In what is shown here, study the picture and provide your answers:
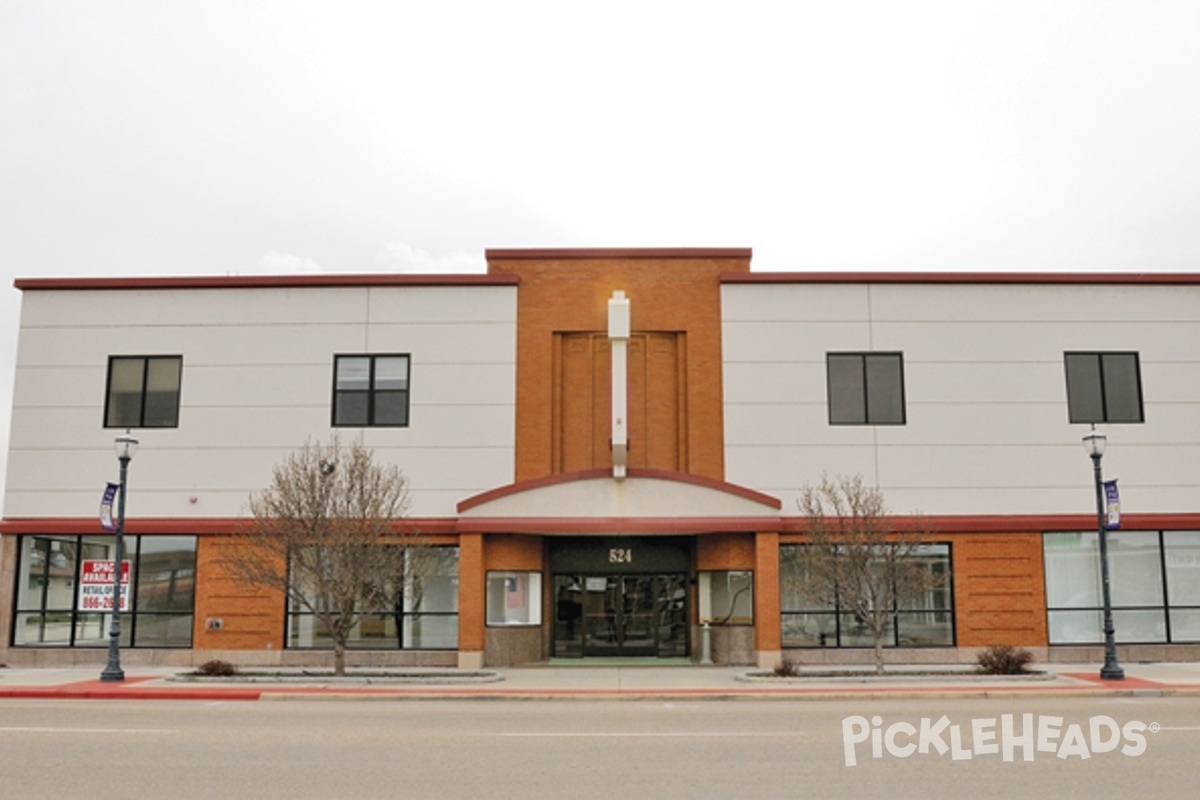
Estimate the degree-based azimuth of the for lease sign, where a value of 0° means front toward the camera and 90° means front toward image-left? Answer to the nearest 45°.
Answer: approximately 0°

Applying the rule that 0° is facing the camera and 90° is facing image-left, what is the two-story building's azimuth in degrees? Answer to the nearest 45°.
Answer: approximately 0°

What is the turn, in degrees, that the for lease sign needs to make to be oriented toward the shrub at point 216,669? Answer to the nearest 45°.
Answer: approximately 45° to its left

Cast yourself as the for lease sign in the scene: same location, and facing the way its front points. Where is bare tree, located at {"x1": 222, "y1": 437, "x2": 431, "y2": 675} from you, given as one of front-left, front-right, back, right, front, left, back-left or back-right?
front-left

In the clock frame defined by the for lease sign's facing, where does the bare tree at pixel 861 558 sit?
The bare tree is roughly at 10 o'clock from the for lease sign.

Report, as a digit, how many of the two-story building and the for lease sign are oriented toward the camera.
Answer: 2
